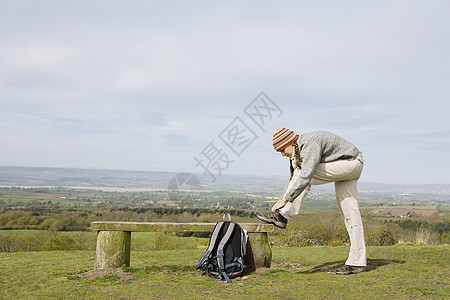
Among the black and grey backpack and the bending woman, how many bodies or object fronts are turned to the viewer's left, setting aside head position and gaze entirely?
1

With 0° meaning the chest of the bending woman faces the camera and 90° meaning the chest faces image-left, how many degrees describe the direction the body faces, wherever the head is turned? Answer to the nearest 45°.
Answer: approximately 90°

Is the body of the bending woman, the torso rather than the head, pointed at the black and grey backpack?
yes
